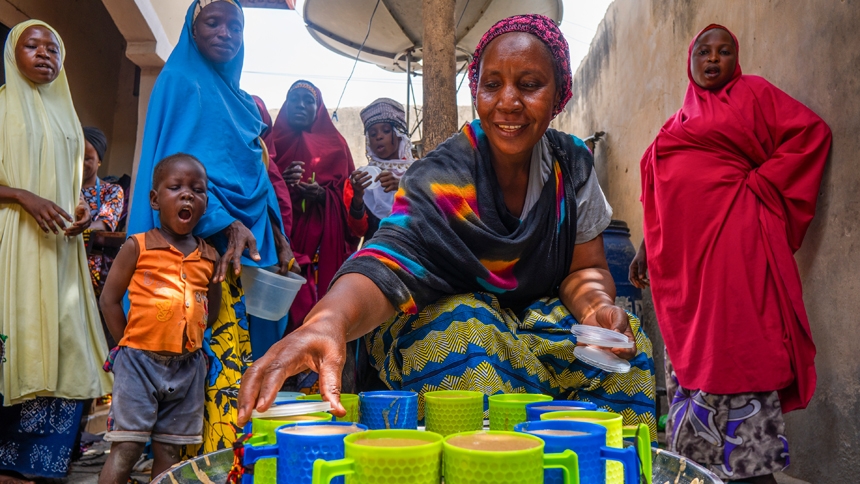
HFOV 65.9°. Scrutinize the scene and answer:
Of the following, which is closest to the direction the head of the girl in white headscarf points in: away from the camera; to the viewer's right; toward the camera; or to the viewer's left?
toward the camera

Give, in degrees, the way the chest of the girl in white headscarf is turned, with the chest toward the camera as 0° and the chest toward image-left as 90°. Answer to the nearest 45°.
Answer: approximately 45°

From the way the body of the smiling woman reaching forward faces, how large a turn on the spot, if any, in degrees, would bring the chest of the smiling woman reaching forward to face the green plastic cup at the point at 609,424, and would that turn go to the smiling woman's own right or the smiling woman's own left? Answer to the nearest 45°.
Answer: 0° — they already face it

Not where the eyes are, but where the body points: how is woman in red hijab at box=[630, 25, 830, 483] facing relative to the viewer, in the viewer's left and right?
facing the viewer

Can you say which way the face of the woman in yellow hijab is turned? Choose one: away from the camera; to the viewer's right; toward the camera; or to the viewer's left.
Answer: toward the camera

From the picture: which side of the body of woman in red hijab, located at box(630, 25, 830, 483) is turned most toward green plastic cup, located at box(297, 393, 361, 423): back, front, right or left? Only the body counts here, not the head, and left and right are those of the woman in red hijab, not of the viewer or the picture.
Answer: front

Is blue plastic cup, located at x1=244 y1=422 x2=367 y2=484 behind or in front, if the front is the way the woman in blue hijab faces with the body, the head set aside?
in front

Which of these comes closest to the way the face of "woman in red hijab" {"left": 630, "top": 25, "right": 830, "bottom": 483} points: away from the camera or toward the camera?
toward the camera

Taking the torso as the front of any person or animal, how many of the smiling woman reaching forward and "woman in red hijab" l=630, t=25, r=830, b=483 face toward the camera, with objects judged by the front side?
2

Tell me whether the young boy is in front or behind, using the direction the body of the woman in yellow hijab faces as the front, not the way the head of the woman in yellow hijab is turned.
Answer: in front

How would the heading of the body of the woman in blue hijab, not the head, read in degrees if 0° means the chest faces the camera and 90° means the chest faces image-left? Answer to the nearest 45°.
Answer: approximately 315°

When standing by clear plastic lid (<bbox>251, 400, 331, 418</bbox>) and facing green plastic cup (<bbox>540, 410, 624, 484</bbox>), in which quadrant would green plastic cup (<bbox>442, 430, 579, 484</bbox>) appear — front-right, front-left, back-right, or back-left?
front-right

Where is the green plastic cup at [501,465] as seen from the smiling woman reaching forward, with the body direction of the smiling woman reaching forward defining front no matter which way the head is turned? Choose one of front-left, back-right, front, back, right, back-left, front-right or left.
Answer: front

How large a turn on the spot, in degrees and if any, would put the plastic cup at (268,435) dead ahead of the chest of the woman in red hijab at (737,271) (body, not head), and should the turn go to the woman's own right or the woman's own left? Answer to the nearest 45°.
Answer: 0° — they already face it

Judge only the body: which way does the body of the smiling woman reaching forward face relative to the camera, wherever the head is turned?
toward the camera
